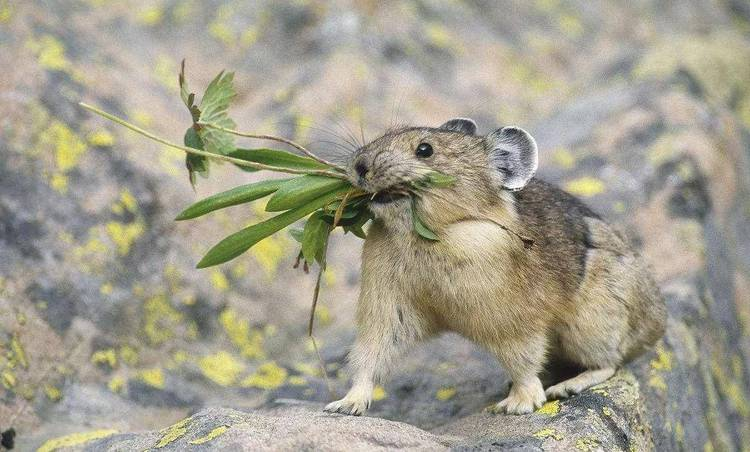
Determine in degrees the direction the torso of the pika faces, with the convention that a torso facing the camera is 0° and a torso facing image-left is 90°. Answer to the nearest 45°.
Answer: approximately 45°
